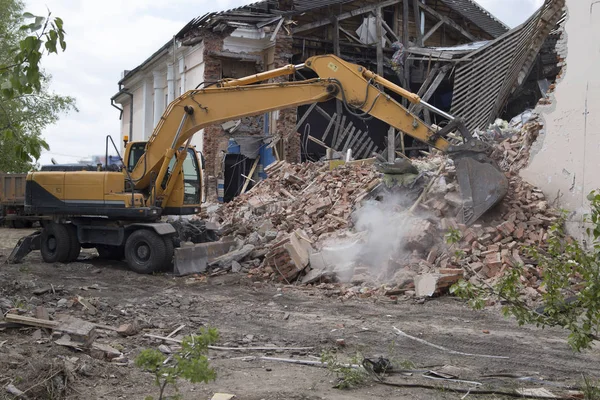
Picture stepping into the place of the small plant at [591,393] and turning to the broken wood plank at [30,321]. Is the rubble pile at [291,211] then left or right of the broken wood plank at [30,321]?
right

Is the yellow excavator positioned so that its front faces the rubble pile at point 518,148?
yes

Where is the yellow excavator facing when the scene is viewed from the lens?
facing to the right of the viewer

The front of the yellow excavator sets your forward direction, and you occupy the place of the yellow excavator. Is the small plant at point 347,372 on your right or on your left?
on your right

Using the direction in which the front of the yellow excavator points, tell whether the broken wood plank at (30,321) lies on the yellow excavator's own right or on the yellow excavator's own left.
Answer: on the yellow excavator's own right

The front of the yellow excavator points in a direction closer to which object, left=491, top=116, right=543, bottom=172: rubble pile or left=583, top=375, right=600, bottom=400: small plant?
the rubble pile

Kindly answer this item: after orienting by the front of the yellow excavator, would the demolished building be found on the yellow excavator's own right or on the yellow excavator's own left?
on the yellow excavator's own left

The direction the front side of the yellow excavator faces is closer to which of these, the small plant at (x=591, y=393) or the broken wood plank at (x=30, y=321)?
the small plant

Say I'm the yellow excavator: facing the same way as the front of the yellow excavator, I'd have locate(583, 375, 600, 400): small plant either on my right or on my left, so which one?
on my right

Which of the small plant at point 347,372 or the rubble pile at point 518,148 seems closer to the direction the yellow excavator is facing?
the rubble pile
